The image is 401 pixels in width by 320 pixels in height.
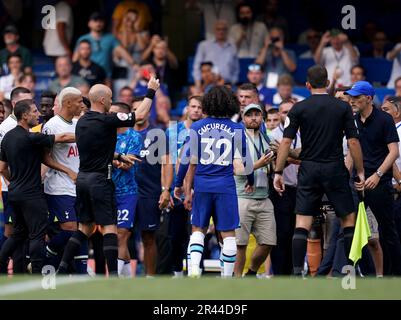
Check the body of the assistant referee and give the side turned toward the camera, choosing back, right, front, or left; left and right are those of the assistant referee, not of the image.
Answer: back

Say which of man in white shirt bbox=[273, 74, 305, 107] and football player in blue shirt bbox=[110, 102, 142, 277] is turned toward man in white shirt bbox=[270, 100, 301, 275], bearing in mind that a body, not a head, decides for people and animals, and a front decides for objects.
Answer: man in white shirt bbox=[273, 74, 305, 107]

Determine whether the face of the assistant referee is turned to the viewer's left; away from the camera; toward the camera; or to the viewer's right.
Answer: away from the camera

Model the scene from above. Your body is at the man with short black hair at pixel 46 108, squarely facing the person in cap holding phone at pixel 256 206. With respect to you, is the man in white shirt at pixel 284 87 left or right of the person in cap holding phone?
left

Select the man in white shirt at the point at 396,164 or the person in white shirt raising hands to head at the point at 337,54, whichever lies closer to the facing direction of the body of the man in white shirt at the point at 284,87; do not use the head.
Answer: the man in white shirt

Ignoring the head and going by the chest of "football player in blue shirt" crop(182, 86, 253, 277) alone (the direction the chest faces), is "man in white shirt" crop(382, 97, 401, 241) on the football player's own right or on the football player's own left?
on the football player's own right

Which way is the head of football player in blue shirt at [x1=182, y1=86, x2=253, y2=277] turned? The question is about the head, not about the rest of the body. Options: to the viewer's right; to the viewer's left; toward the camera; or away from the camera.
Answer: away from the camera
